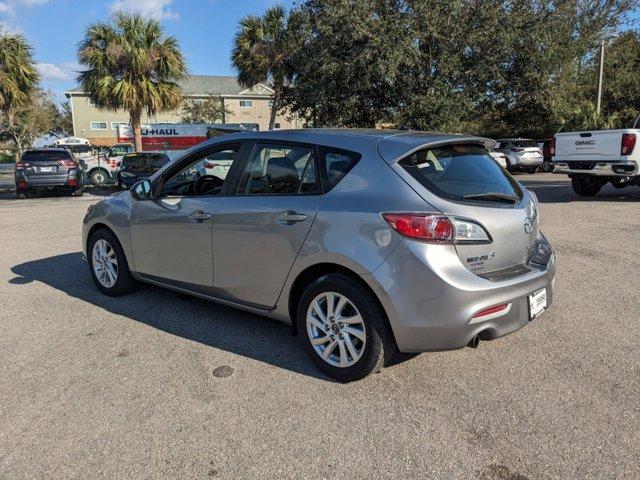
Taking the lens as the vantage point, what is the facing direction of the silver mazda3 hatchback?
facing away from the viewer and to the left of the viewer

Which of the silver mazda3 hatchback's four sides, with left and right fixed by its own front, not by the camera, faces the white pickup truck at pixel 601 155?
right

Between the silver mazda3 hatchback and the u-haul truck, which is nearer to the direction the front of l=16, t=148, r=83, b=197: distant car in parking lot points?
the u-haul truck

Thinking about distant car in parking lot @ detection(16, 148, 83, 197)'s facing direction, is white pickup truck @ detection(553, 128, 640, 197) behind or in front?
behind

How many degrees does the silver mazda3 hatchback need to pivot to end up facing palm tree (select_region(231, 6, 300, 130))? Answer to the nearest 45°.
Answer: approximately 45° to its right

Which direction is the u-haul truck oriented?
to the viewer's left

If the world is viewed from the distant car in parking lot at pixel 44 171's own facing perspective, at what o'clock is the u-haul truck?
The u-haul truck is roughly at 1 o'clock from the distant car in parking lot.

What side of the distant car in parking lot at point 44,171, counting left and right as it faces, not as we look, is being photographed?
back

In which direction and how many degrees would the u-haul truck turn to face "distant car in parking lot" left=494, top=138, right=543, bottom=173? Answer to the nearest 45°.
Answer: approximately 135° to its left

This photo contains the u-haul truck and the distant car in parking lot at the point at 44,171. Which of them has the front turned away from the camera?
the distant car in parking lot

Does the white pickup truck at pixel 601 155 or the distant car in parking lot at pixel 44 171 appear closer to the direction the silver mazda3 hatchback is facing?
the distant car in parking lot

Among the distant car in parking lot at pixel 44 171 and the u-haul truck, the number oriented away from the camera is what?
1

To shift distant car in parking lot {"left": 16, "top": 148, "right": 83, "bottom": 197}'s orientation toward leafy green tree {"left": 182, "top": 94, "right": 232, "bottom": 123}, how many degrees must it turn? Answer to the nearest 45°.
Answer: approximately 45° to its right

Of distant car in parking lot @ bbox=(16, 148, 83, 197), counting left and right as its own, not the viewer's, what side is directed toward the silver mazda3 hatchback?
back

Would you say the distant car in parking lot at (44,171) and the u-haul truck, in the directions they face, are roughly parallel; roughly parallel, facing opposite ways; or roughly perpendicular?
roughly perpendicular
